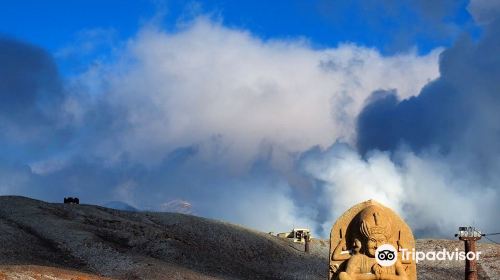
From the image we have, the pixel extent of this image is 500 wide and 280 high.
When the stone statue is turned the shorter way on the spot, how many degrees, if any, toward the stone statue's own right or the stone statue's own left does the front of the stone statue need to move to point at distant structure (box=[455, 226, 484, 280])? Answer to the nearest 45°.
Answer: approximately 180°

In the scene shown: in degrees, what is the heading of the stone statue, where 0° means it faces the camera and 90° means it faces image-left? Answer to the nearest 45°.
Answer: approximately 0°
